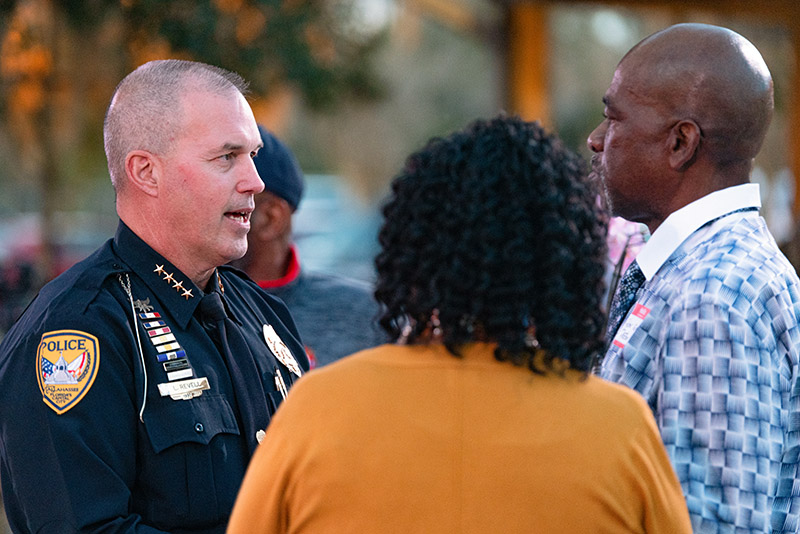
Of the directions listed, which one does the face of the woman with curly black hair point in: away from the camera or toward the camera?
away from the camera

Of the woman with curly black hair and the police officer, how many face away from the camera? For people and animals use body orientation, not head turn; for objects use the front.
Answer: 1

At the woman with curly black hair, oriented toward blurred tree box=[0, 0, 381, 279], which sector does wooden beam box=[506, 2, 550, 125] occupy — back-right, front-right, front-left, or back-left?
front-right

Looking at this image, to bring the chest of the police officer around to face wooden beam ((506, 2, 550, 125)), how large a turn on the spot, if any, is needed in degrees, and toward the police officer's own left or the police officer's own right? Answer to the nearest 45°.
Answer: approximately 90° to the police officer's own left

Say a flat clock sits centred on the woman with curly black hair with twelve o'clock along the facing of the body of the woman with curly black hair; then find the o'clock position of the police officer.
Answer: The police officer is roughly at 10 o'clock from the woman with curly black hair.

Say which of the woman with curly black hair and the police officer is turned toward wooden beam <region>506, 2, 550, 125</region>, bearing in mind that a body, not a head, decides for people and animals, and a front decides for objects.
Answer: the woman with curly black hair

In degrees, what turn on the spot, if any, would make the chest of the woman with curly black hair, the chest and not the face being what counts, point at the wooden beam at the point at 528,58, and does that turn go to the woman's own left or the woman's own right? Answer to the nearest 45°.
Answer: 0° — they already face it

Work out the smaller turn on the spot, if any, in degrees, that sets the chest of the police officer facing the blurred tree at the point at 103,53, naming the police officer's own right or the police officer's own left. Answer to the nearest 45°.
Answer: approximately 135° to the police officer's own left

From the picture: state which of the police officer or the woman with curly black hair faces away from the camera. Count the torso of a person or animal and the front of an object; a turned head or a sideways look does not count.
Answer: the woman with curly black hair

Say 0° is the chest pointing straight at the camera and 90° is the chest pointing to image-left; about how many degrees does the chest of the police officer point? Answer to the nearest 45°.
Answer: approximately 315°

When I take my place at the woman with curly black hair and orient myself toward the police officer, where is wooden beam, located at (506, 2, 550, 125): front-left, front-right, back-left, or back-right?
front-right

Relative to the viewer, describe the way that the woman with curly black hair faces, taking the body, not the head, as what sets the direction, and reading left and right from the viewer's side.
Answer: facing away from the viewer

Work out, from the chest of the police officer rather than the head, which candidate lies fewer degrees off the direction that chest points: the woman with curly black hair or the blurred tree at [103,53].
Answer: the woman with curly black hair

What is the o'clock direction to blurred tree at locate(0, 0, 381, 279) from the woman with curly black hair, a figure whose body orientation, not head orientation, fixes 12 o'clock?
The blurred tree is roughly at 11 o'clock from the woman with curly black hair.

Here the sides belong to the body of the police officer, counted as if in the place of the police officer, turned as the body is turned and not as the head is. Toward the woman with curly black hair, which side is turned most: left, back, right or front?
front

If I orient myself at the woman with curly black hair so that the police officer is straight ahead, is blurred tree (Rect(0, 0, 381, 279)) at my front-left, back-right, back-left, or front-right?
front-right
